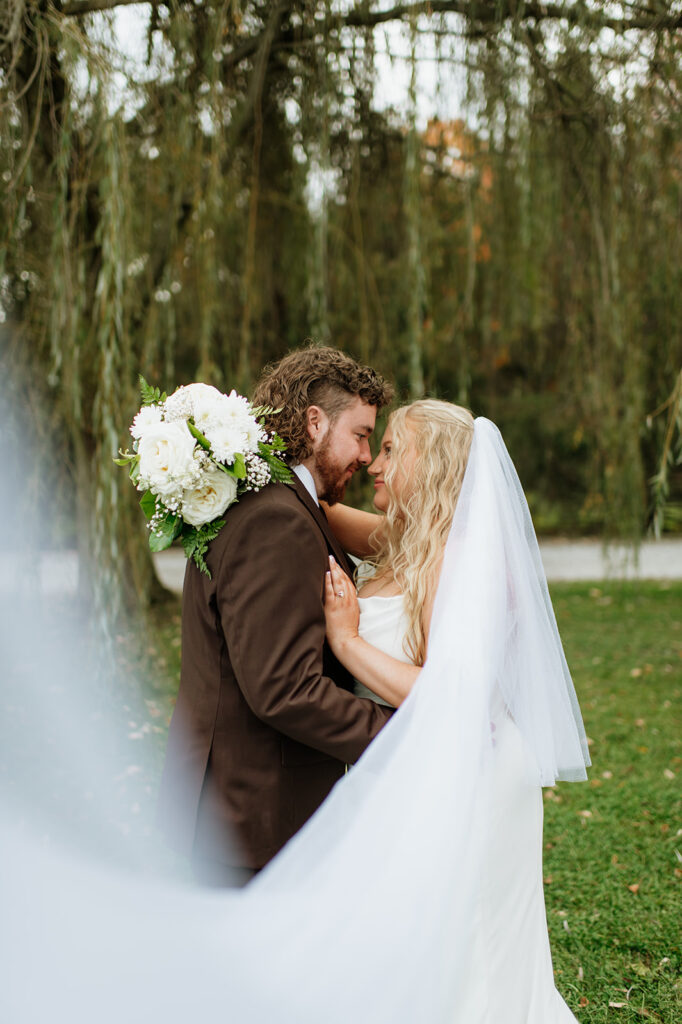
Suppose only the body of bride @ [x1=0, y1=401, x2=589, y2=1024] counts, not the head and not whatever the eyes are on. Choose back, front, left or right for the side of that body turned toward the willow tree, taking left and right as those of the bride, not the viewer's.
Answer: right

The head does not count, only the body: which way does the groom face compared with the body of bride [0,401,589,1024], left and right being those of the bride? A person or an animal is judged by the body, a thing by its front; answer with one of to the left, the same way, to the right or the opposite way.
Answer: the opposite way

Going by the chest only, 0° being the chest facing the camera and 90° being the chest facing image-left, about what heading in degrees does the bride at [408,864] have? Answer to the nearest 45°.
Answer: approximately 90°

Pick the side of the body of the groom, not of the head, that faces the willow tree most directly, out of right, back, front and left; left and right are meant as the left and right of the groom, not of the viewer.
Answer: left

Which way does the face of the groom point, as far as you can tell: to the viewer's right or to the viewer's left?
to the viewer's right

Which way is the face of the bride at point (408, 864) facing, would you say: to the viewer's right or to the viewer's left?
to the viewer's left

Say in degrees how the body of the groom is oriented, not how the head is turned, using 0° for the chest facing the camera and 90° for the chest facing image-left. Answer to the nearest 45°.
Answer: approximately 270°

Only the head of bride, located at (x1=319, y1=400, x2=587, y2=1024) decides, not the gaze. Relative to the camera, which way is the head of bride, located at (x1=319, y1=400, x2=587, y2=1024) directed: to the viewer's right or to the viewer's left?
to the viewer's left
